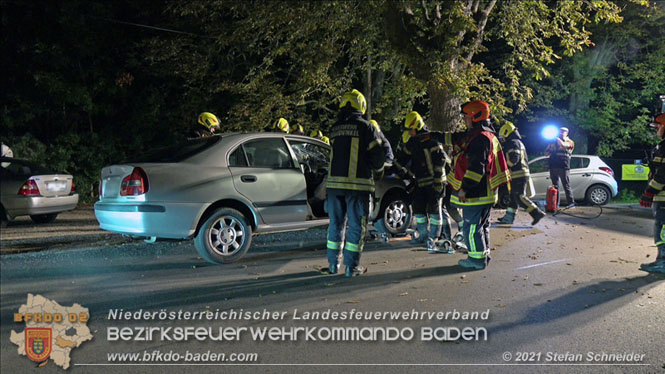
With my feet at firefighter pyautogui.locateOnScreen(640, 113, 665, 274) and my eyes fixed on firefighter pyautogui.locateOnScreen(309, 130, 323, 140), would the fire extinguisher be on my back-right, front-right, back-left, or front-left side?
front-right

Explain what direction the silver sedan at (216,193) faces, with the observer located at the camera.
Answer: facing away from the viewer and to the right of the viewer

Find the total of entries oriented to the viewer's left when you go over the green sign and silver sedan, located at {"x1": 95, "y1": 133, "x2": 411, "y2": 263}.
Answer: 0

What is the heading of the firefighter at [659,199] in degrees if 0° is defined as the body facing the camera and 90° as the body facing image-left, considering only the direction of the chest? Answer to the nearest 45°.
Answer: approximately 90°

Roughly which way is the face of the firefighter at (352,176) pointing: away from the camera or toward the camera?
away from the camera

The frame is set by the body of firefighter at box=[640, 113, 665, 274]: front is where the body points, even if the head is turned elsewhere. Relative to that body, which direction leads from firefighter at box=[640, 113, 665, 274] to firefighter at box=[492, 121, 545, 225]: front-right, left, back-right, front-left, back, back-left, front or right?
front-right

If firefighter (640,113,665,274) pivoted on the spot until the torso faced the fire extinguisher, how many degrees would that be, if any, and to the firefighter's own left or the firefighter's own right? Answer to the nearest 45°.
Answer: approximately 90° to the firefighter's own right

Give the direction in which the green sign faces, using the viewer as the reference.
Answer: facing the viewer

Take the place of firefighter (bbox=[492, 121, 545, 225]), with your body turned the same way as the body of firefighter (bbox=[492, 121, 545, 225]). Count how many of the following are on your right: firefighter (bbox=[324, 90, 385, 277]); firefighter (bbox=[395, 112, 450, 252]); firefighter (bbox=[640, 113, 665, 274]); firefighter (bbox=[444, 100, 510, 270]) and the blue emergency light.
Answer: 1

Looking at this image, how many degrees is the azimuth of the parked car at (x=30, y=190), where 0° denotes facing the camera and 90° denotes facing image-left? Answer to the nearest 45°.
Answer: approximately 135°

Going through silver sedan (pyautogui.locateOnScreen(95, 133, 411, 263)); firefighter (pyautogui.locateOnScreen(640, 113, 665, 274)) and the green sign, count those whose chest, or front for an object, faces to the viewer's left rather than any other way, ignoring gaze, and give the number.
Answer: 1

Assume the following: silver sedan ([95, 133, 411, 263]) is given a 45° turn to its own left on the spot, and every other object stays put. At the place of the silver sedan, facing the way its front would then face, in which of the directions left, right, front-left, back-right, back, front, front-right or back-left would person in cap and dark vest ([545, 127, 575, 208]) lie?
front-right

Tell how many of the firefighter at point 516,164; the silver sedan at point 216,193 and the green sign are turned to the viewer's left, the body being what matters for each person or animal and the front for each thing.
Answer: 1
